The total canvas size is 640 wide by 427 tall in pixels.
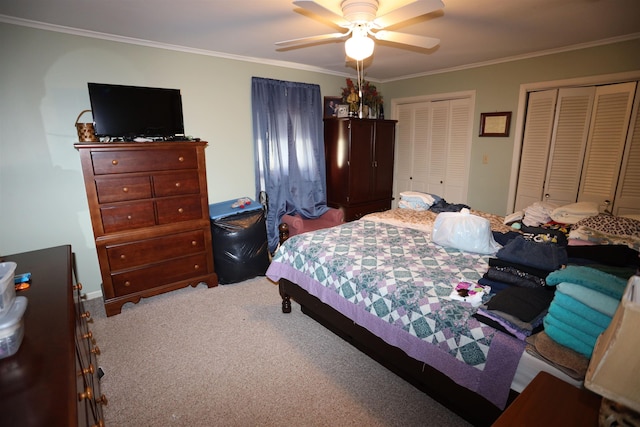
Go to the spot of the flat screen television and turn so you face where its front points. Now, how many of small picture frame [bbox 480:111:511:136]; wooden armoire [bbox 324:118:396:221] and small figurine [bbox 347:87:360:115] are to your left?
3

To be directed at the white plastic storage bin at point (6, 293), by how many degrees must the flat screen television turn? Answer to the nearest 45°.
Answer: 0° — it already faces it

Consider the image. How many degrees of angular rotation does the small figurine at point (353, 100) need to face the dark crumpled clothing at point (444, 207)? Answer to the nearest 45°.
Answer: approximately 45° to its left

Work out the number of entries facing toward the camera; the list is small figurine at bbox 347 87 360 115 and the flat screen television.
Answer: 2

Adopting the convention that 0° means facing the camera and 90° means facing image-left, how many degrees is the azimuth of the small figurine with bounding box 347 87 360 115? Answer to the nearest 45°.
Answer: approximately 0°

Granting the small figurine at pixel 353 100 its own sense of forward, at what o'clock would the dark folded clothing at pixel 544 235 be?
The dark folded clothing is roughly at 11 o'clock from the small figurine.

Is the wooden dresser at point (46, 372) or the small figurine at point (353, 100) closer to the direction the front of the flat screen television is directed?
the wooden dresser

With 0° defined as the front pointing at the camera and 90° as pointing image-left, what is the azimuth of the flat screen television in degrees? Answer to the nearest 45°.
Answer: approximately 0°

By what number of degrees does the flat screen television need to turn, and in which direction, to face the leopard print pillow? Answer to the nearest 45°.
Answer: approximately 45° to its left

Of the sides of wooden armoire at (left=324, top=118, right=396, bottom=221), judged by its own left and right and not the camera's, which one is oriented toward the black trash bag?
right

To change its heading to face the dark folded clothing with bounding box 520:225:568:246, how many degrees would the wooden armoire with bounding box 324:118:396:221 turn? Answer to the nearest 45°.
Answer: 0° — it already faces it

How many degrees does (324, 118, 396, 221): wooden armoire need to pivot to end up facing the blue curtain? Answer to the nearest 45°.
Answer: approximately 90° to its right
